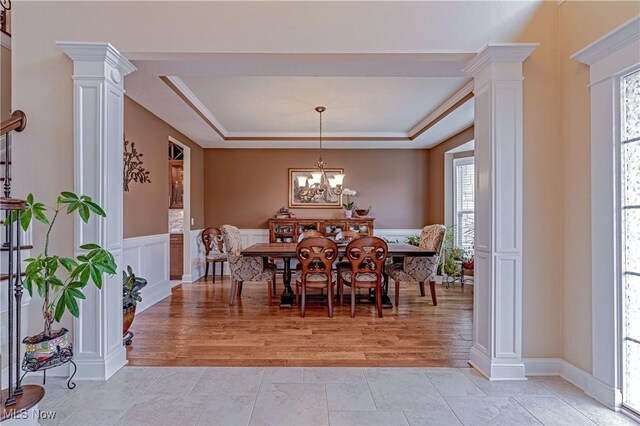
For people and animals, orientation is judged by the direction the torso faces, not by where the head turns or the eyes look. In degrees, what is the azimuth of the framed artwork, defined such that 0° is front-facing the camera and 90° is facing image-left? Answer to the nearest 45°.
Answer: approximately 0°

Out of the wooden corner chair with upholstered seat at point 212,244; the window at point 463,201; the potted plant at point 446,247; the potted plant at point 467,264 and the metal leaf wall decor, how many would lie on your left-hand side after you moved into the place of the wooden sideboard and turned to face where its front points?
3

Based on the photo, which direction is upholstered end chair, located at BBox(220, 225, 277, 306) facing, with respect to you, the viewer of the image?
facing to the right of the viewer

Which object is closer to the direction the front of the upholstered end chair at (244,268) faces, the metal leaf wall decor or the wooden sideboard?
the wooden sideboard

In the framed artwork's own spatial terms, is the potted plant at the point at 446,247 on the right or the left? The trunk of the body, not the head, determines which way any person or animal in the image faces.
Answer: on its left

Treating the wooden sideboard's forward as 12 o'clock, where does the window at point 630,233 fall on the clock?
The window is roughly at 11 o'clock from the wooden sideboard.

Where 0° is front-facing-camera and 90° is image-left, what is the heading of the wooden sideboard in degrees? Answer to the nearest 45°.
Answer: approximately 0°

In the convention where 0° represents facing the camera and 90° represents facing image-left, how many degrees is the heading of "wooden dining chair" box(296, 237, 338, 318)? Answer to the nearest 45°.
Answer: approximately 180°

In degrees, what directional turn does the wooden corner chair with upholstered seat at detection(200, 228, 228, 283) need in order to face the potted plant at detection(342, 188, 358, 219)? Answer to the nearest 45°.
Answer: approximately 45° to its left

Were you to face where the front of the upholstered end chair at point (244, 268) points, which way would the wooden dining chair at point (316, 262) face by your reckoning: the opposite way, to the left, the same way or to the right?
to the left

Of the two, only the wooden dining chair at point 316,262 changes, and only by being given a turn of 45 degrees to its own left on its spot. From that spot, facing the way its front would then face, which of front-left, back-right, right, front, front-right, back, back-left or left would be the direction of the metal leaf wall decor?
front-left

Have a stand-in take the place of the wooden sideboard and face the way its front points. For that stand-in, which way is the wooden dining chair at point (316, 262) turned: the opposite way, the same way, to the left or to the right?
the opposite way

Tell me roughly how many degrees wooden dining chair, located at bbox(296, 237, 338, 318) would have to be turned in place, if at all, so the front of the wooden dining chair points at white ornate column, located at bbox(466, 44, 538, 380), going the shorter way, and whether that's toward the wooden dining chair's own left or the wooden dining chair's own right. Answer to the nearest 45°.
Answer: approximately 135° to the wooden dining chair's own right

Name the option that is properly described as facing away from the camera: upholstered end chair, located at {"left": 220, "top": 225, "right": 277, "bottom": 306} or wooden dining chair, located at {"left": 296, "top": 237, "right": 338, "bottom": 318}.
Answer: the wooden dining chair
